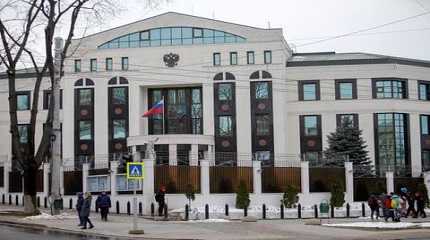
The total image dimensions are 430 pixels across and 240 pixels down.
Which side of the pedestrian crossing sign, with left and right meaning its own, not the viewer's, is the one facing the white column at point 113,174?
back

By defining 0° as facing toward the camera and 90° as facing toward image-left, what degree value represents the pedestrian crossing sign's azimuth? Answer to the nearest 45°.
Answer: approximately 0°

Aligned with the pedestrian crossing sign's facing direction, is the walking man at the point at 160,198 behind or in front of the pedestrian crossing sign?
behind

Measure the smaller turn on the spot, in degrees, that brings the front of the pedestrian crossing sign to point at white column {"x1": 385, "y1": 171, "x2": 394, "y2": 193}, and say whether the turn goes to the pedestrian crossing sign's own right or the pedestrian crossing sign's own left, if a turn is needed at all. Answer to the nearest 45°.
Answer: approximately 135° to the pedestrian crossing sign's own left

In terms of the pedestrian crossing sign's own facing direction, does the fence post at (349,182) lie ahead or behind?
behind

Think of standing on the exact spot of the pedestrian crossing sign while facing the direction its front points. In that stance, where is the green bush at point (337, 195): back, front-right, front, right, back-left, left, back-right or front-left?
back-left
